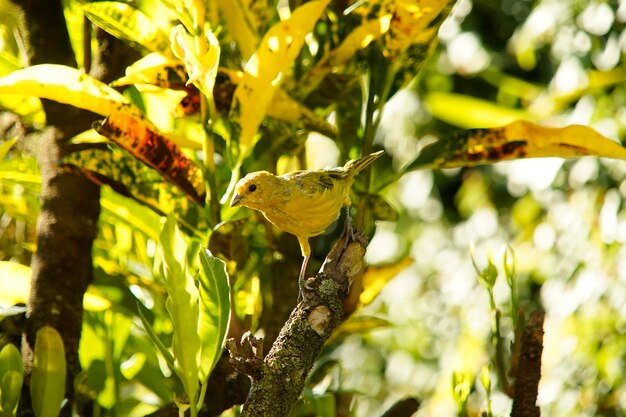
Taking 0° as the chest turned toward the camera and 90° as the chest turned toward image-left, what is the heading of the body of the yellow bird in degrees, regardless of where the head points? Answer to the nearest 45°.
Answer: approximately 90°
